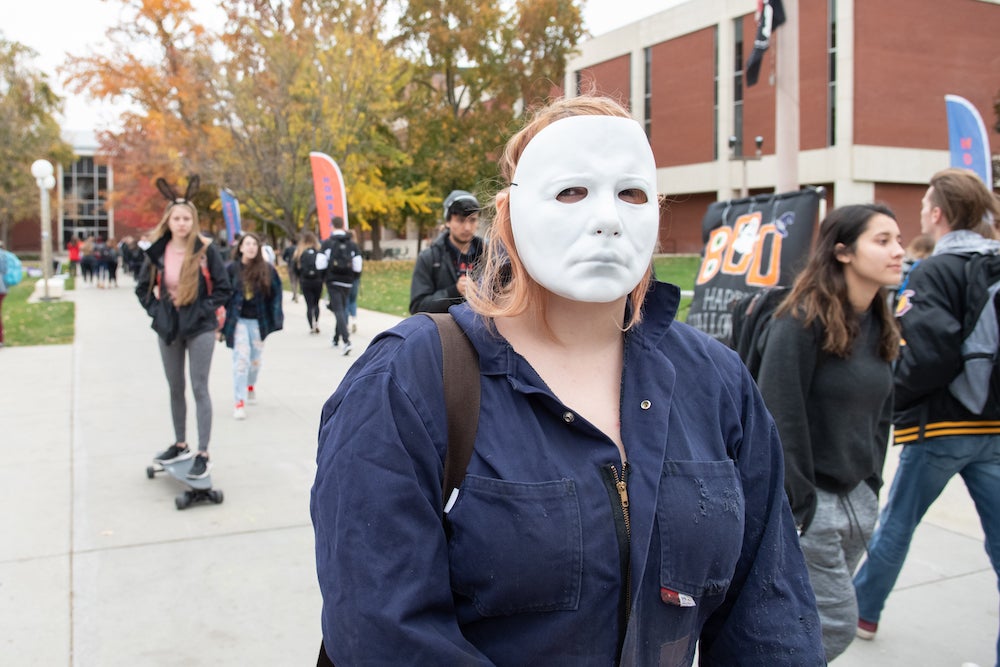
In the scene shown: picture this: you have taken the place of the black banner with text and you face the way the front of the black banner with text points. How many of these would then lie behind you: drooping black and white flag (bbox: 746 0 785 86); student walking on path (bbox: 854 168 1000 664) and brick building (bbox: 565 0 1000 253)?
2

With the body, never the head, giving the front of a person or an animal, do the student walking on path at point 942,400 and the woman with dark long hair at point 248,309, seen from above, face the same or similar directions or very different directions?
very different directions

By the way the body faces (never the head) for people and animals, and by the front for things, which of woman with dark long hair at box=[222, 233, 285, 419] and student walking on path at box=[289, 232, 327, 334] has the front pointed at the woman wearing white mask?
the woman with dark long hair

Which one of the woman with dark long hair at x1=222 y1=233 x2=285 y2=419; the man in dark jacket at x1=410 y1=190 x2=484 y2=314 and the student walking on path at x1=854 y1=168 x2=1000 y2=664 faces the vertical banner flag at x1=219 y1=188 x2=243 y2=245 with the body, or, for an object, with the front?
the student walking on path
